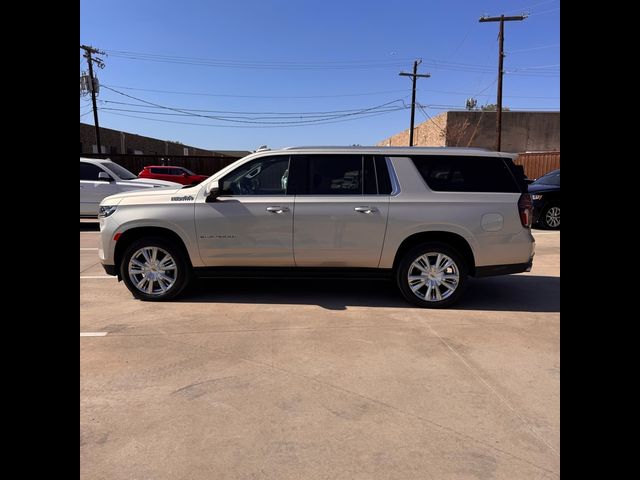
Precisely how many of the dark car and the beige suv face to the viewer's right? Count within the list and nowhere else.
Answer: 0

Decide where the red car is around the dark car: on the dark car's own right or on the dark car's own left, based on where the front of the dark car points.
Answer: on the dark car's own right

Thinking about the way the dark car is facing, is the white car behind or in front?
in front

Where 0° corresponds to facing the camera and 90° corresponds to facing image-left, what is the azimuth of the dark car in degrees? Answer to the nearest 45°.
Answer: approximately 45°

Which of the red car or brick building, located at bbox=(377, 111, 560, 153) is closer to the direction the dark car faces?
the red car

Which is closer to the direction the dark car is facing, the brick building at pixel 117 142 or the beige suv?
the beige suv

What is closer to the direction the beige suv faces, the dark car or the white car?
the white car

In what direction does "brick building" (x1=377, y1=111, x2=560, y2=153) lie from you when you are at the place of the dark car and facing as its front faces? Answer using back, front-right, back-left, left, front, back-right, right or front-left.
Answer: back-right

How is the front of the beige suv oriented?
to the viewer's left

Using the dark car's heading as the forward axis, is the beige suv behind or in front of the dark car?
in front
